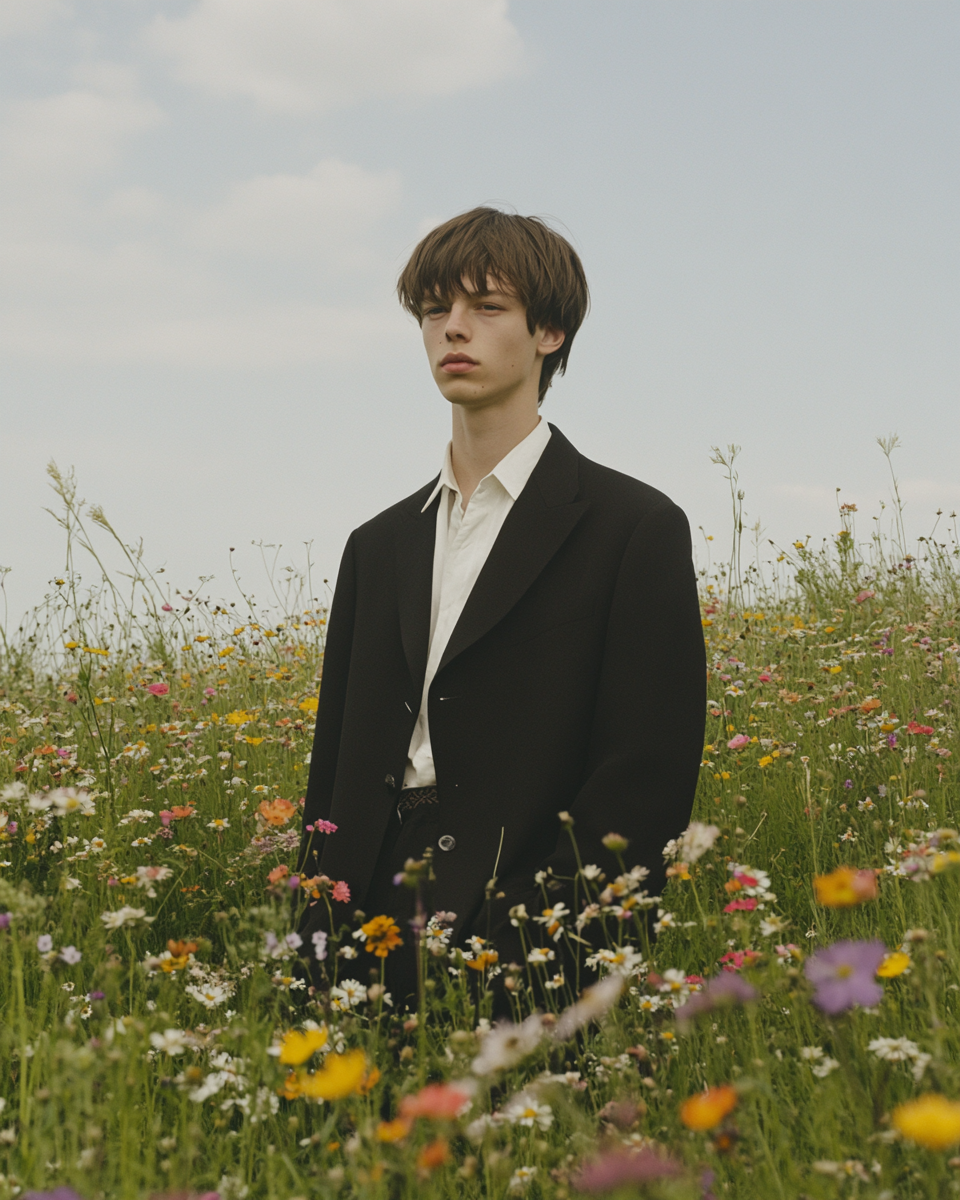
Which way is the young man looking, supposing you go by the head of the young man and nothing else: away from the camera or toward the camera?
toward the camera

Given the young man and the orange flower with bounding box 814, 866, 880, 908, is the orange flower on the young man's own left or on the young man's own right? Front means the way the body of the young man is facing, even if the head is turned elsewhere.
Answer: on the young man's own left

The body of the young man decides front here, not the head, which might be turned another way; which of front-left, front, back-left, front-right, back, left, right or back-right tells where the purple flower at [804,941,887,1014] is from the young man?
front-left

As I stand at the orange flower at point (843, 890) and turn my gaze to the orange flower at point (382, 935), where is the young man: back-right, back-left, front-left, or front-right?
front-right

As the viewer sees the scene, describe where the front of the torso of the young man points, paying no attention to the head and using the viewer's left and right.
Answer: facing the viewer and to the left of the viewer

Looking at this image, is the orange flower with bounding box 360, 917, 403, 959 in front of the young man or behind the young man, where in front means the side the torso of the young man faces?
in front

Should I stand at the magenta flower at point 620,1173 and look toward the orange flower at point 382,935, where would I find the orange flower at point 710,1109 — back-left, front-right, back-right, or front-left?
front-right

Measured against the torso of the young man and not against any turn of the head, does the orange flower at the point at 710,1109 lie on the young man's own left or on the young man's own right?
on the young man's own left
